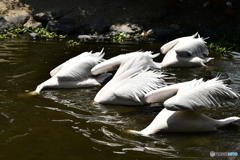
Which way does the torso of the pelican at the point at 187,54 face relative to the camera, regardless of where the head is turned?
to the viewer's left

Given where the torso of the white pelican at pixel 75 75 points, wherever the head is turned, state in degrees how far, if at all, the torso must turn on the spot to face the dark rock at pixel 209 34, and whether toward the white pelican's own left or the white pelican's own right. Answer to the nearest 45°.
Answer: approximately 135° to the white pelican's own right

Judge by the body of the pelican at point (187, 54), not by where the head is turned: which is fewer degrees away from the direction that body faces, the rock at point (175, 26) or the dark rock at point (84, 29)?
the dark rock

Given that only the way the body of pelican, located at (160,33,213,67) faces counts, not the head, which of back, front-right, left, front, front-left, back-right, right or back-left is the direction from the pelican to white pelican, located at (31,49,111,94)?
front-left

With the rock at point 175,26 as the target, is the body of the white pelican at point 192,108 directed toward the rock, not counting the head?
no

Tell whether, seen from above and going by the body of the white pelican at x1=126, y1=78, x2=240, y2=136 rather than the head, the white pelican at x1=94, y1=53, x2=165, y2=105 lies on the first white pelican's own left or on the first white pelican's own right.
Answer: on the first white pelican's own right

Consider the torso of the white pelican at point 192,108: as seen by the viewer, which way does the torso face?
to the viewer's left

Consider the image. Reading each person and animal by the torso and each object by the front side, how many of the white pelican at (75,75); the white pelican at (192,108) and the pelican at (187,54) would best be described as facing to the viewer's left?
3

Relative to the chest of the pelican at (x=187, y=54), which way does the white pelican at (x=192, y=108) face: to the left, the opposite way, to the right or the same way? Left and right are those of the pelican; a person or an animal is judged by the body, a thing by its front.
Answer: the same way

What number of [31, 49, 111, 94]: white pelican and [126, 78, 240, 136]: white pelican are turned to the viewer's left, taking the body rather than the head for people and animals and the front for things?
2

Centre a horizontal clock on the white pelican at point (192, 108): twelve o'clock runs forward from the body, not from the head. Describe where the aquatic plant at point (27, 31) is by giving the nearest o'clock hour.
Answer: The aquatic plant is roughly at 2 o'clock from the white pelican.

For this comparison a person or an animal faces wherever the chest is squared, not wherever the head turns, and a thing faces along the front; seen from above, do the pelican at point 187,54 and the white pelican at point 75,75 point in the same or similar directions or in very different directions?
same or similar directions

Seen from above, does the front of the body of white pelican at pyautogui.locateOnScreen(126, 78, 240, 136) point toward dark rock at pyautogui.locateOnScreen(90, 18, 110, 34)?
no

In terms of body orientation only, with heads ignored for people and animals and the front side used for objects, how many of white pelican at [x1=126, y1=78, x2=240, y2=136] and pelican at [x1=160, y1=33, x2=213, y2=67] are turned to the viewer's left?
2

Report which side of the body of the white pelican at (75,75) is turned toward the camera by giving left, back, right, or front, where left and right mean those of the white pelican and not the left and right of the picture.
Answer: left
